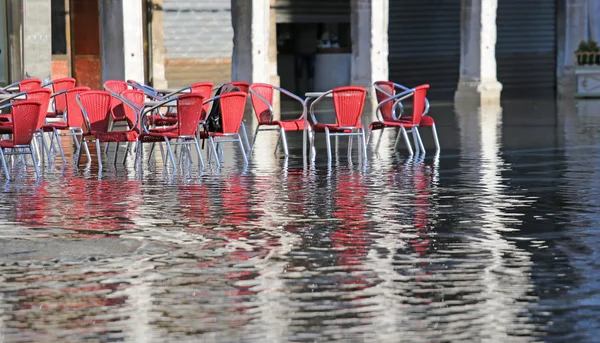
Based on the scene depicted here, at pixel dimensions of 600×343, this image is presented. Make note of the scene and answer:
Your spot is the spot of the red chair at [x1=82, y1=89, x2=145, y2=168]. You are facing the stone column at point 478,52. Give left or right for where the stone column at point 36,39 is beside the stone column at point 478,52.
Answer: left

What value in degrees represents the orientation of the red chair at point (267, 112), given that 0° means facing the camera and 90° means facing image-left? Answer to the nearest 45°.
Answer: approximately 315°

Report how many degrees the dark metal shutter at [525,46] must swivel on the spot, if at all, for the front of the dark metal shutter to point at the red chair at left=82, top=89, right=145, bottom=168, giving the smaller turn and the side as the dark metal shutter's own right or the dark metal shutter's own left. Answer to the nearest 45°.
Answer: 0° — it already faces it

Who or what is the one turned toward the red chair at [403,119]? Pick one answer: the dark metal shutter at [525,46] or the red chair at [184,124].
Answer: the dark metal shutter

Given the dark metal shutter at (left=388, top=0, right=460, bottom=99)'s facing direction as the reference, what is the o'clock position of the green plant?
The green plant is roughly at 10 o'clock from the dark metal shutter.

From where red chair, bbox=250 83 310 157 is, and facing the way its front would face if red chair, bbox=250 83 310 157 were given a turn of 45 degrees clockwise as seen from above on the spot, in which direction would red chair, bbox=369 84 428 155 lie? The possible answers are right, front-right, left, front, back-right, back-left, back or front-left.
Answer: left

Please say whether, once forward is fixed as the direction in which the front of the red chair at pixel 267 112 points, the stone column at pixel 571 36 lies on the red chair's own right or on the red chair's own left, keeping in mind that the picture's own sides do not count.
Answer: on the red chair's own left
